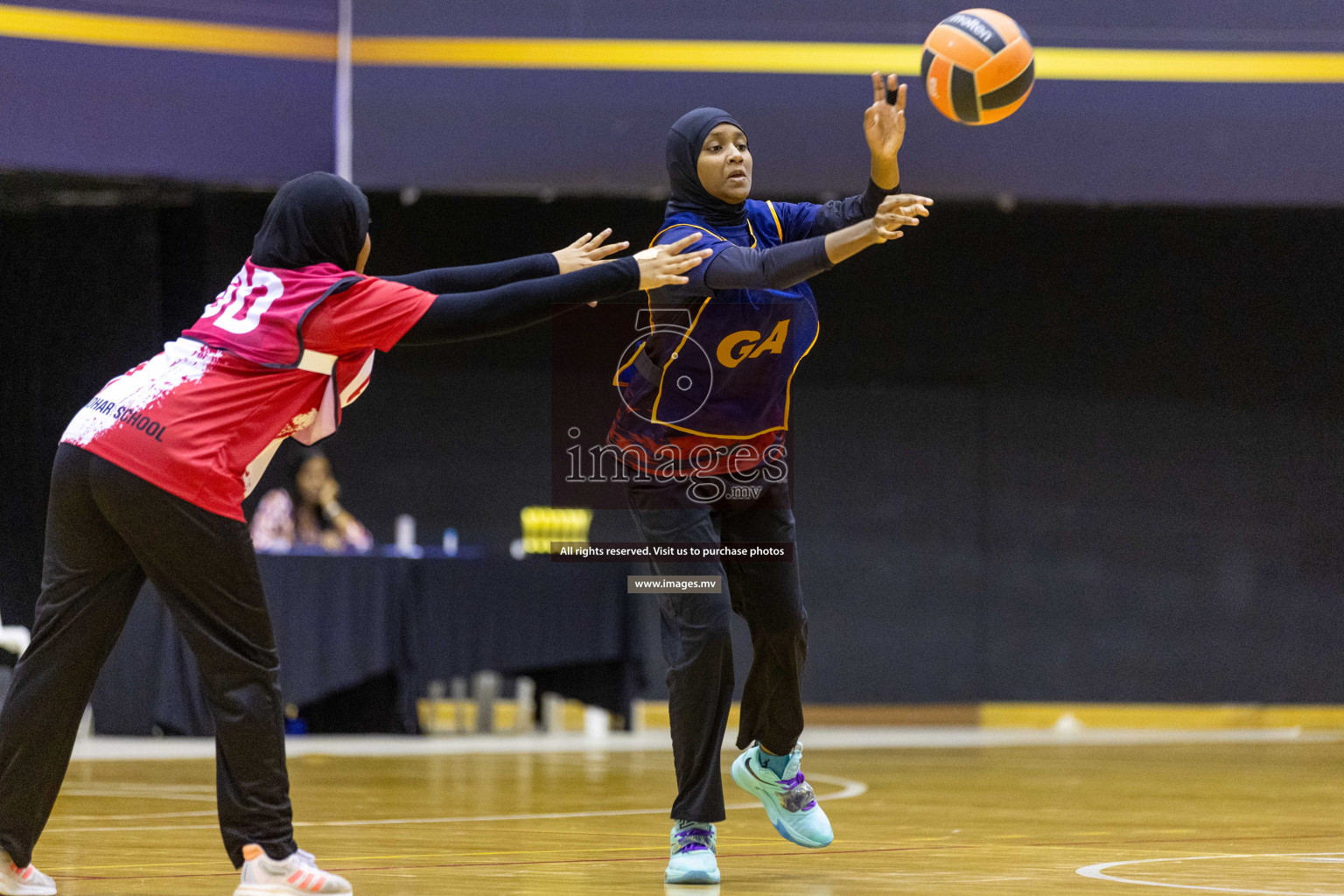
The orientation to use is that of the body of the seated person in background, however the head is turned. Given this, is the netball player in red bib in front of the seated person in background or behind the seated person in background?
in front

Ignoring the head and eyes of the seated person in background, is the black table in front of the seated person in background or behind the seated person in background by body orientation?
in front

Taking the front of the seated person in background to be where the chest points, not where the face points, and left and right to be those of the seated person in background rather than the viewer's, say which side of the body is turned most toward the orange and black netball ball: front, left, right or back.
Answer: front

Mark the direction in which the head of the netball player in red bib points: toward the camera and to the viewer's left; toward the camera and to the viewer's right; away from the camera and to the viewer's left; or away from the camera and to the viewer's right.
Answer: away from the camera and to the viewer's right

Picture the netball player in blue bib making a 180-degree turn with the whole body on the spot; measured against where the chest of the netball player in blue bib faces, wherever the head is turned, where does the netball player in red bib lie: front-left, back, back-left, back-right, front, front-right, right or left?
left

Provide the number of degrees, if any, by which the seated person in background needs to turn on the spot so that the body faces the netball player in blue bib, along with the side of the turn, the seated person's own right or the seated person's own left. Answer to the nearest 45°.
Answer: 0° — they already face them

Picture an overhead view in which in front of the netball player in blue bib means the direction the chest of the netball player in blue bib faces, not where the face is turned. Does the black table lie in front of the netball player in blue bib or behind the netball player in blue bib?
behind

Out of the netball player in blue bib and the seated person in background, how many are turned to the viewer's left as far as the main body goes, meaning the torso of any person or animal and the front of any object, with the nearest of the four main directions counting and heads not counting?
0

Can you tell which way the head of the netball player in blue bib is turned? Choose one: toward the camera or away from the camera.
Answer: toward the camera

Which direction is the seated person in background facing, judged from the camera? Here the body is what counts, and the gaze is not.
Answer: toward the camera

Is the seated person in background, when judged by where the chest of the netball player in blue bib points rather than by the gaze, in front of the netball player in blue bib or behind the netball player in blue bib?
behind
